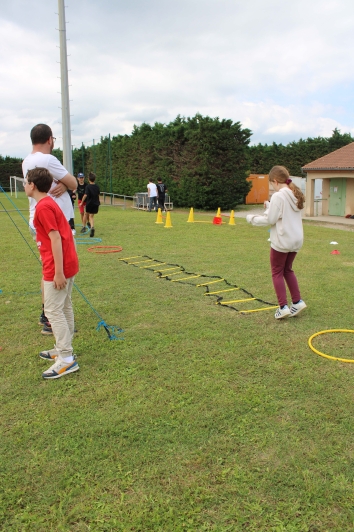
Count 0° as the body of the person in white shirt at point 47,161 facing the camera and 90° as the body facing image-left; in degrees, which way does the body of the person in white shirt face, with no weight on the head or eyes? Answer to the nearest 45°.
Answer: approximately 225°

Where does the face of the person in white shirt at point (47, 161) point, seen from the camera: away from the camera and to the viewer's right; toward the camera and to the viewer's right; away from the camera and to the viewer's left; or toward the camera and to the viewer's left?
away from the camera and to the viewer's right
